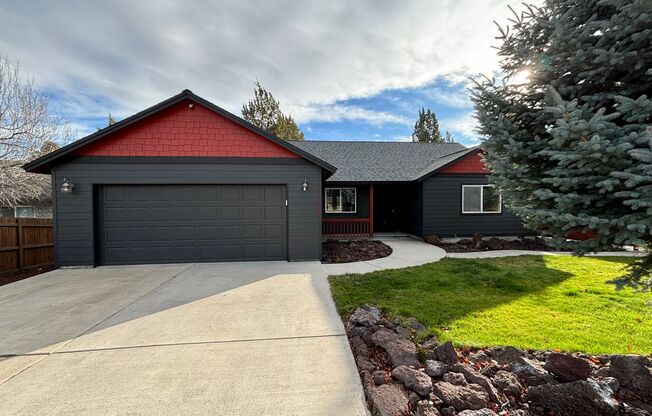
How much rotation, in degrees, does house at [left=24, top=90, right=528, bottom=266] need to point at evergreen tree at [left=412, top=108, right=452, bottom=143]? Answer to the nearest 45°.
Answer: approximately 135° to its left

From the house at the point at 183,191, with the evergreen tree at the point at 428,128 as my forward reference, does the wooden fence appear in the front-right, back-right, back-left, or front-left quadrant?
back-left

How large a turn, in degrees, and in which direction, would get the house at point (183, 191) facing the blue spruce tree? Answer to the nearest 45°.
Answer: approximately 45° to its left

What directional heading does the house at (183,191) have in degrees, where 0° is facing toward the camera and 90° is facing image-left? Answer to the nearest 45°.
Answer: approximately 0°

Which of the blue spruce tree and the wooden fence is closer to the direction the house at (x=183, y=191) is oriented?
the blue spruce tree

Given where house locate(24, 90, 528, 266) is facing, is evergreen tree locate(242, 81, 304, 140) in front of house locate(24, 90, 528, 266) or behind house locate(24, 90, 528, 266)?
behind

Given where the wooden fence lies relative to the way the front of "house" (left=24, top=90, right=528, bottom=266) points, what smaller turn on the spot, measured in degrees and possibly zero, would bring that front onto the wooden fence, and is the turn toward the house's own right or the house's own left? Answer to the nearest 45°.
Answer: approximately 90° to the house's own right

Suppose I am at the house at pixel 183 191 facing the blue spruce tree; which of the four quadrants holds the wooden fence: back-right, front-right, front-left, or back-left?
back-right

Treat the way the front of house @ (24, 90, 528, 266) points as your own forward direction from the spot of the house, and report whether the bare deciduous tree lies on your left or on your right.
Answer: on your right
